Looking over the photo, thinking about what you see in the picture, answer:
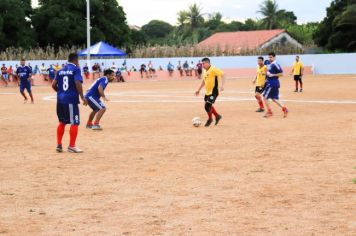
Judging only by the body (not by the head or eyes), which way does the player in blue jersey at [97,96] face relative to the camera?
to the viewer's right

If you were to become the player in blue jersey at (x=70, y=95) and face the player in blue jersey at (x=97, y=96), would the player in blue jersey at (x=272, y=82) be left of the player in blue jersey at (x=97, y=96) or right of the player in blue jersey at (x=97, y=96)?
right

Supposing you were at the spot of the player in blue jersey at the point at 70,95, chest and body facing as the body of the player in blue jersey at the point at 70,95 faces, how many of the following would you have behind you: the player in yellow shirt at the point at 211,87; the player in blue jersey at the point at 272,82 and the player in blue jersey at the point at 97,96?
0

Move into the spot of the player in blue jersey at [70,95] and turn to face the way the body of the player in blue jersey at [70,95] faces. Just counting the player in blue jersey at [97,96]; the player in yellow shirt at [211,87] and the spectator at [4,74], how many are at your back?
0

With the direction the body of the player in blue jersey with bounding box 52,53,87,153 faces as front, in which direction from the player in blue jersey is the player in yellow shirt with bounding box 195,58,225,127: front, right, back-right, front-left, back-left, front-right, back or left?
front

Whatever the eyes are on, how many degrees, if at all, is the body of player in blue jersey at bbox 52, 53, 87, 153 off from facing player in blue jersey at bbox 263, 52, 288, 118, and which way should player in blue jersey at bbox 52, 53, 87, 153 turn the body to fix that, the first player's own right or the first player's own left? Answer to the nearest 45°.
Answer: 0° — they already face them

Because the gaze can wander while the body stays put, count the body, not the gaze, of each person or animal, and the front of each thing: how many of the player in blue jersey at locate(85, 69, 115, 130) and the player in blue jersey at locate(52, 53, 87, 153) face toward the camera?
0

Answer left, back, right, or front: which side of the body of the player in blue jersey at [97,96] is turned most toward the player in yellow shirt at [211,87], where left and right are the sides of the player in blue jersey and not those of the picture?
front

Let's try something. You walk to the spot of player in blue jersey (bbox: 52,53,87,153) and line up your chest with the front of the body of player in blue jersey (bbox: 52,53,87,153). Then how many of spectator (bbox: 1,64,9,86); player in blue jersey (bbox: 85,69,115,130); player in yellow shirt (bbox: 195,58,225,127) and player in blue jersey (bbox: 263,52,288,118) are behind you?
0

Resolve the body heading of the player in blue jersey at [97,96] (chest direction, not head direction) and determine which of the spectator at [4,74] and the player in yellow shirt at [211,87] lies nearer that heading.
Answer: the player in yellow shirt

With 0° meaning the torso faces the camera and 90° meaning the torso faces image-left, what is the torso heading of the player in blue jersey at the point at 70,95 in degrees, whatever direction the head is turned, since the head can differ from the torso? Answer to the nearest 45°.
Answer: approximately 225°

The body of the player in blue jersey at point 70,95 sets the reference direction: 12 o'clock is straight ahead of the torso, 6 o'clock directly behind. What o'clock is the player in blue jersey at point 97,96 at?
the player in blue jersey at point 97,96 is roughly at 11 o'clock from the player in blue jersey at point 70,95.
